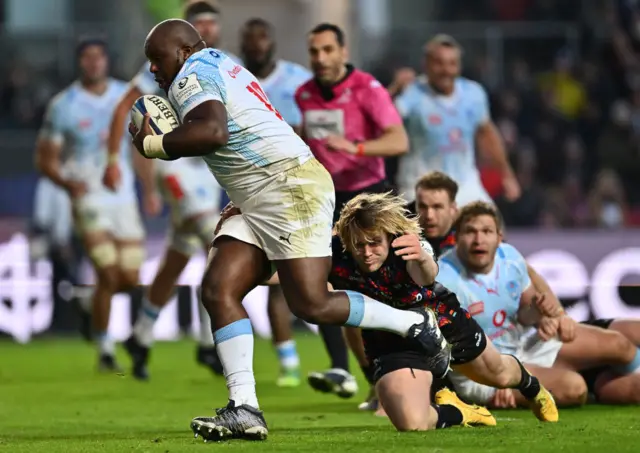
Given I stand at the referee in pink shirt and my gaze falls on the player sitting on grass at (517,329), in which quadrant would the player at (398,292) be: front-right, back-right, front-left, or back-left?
front-right

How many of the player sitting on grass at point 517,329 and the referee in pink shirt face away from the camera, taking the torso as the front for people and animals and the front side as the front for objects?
0

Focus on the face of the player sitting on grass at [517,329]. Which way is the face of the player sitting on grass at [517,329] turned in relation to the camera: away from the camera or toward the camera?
toward the camera

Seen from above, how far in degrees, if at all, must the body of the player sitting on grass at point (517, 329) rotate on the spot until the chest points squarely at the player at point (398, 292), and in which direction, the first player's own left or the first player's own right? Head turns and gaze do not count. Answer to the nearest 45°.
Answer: approximately 45° to the first player's own right

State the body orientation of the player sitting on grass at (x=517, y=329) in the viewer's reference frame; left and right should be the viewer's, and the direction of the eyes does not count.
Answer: facing the viewer

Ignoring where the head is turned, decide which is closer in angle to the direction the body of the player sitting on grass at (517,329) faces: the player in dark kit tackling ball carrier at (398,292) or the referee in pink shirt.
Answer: the player in dark kit tackling ball carrier

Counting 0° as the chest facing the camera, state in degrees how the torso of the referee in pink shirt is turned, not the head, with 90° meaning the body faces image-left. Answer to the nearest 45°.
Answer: approximately 45°

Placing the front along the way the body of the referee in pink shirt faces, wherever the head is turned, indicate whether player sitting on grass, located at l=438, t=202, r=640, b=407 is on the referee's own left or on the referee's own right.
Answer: on the referee's own left

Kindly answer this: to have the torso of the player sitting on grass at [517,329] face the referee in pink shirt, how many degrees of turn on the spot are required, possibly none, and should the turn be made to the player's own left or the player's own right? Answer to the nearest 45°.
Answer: approximately 135° to the player's own right

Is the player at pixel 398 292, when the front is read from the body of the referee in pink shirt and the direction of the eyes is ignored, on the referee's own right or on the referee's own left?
on the referee's own left
